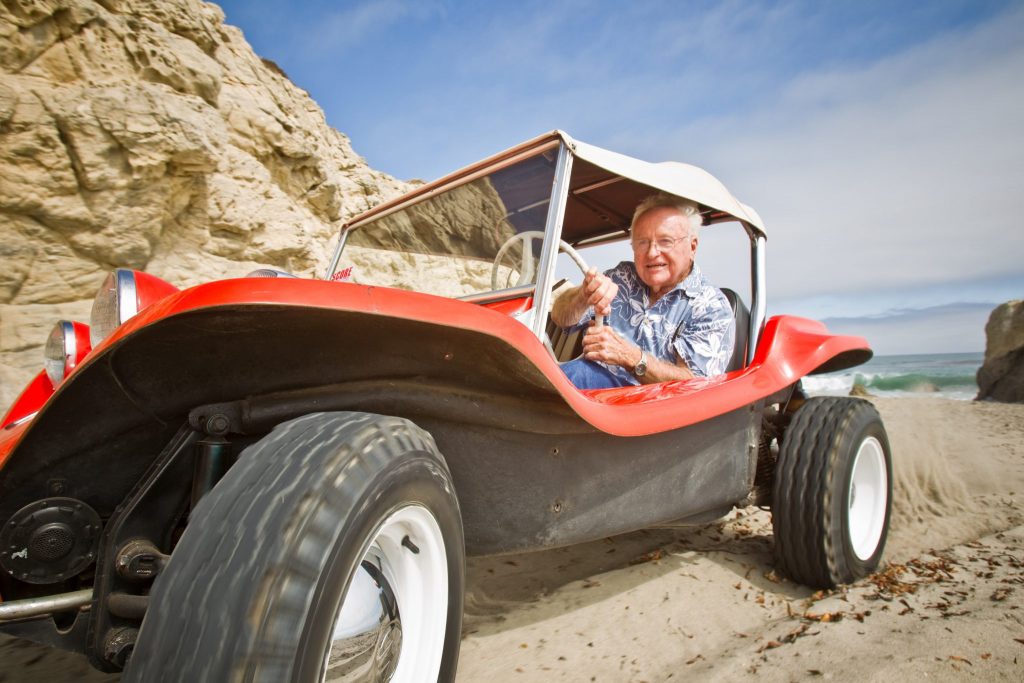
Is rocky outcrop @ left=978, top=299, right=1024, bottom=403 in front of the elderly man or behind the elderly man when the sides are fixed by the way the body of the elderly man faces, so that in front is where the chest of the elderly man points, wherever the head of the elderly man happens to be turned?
behind

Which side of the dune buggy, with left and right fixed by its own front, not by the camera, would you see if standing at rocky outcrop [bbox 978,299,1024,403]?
back

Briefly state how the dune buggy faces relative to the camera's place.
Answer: facing the viewer and to the left of the viewer
